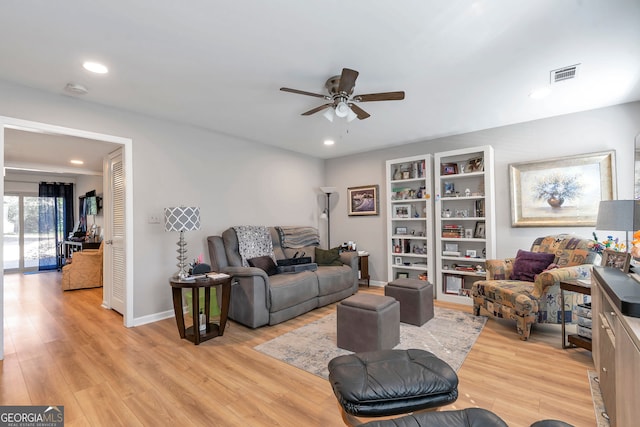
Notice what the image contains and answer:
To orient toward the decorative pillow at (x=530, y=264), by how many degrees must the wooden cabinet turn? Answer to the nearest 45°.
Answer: approximately 90° to its right

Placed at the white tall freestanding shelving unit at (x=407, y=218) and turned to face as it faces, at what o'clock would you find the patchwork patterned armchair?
The patchwork patterned armchair is roughly at 9 o'clock from the white tall freestanding shelving unit.

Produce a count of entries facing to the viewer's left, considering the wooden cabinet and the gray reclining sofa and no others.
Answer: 1

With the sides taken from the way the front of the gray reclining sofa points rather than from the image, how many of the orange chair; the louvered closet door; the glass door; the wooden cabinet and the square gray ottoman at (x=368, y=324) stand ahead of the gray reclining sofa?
2

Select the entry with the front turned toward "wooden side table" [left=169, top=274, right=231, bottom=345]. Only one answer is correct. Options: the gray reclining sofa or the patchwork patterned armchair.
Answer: the patchwork patterned armchair

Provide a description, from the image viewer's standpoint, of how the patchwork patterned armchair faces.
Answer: facing the viewer and to the left of the viewer

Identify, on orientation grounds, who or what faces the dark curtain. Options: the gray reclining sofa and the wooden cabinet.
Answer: the wooden cabinet

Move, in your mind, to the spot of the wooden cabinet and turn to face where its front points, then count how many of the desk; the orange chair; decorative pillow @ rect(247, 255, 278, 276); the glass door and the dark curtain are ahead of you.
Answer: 5

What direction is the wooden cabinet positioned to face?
to the viewer's left

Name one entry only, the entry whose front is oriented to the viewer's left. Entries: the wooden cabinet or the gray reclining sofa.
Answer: the wooden cabinet

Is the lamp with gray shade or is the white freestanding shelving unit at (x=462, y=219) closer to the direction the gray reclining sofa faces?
the lamp with gray shade

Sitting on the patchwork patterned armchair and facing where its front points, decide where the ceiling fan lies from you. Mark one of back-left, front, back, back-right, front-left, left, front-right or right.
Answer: front

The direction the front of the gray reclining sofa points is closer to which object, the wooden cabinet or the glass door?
the wooden cabinet

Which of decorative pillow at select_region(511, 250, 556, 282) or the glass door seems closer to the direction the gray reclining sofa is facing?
the decorative pillow

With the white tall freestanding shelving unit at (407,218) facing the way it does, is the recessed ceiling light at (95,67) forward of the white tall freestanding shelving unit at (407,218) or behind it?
forward

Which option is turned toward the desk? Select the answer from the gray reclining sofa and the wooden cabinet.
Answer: the wooden cabinet
